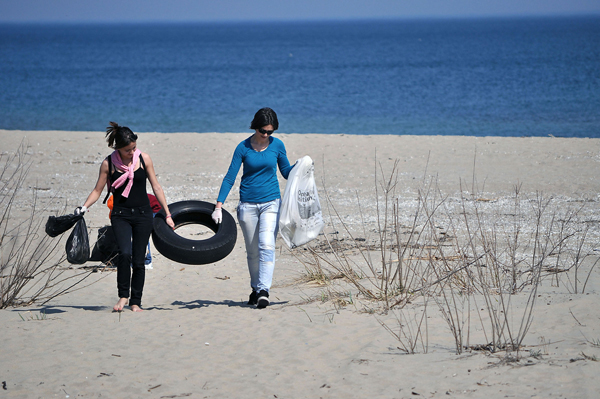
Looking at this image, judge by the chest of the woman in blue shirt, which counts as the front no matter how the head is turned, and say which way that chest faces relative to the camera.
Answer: toward the camera

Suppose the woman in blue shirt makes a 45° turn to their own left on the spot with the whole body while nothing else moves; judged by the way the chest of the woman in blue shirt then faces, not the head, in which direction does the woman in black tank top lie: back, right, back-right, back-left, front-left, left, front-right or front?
back-right

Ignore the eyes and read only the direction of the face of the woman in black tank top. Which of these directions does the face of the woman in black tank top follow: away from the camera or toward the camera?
toward the camera

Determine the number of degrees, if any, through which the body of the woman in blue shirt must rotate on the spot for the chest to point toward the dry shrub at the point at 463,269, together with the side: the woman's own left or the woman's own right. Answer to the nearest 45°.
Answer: approximately 90° to the woman's own left
